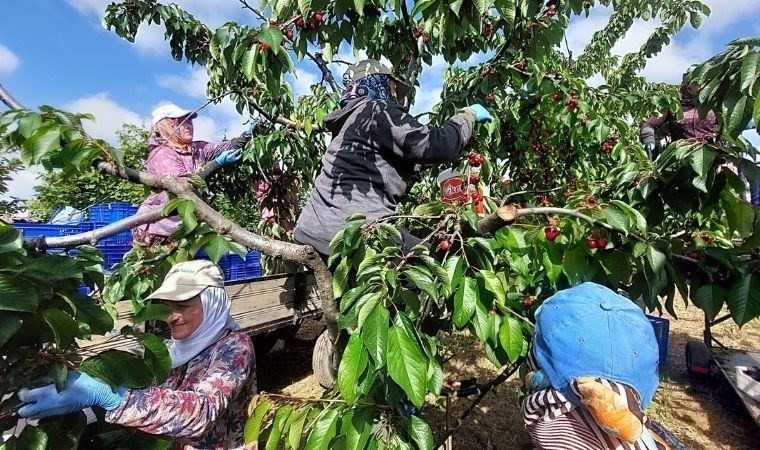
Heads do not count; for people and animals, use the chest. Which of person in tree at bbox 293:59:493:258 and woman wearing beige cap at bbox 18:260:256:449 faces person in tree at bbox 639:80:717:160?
person in tree at bbox 293:59:493:258

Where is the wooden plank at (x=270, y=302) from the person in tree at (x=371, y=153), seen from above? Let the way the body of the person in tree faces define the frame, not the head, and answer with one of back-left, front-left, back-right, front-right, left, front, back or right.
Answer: left

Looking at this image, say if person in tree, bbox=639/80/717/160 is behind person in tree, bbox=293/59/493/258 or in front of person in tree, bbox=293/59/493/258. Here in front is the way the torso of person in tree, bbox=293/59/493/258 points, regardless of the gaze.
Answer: in front

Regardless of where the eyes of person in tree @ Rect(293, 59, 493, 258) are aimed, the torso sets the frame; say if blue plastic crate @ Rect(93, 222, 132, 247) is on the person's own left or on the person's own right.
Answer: on the person's own left

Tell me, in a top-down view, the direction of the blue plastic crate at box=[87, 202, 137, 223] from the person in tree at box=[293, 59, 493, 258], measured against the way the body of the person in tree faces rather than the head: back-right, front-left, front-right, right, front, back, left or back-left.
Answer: left

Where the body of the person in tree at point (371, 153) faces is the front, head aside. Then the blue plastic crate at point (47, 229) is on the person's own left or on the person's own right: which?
on the person's own left

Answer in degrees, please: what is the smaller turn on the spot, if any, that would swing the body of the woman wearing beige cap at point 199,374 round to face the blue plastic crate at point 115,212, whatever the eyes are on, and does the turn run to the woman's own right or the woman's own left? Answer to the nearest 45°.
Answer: approximately 90° to the woman's own right

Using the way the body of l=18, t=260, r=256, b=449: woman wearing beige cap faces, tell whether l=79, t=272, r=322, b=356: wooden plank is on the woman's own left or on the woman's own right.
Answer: on the woman's own right

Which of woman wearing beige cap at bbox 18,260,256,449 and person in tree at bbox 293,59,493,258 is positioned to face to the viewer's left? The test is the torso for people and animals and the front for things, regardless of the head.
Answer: the woman wearing beige cap

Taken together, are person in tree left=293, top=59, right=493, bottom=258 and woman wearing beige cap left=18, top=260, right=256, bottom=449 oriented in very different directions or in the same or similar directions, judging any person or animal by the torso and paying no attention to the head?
very different directions

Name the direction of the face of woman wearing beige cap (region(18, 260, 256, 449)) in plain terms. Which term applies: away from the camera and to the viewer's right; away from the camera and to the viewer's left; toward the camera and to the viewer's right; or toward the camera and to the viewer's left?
toward the camera and to the viewer's left
